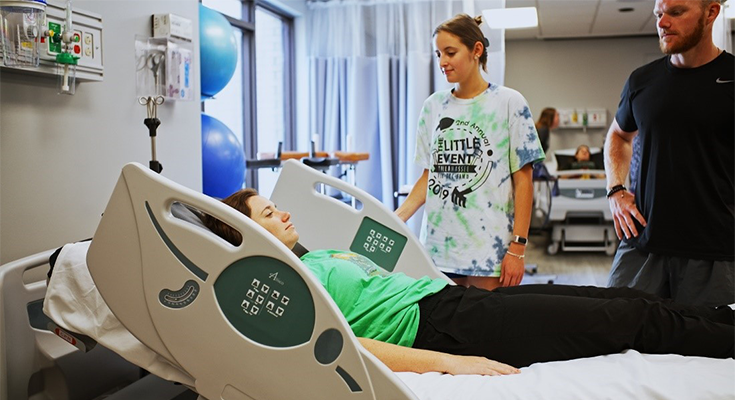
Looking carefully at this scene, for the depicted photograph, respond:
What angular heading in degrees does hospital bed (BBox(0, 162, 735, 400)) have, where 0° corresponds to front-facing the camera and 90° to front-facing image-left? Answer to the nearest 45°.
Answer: approximately 270°

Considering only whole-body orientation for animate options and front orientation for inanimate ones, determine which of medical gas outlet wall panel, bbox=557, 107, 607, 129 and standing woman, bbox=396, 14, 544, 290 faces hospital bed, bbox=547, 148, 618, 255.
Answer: the medical gas outlet wall panel

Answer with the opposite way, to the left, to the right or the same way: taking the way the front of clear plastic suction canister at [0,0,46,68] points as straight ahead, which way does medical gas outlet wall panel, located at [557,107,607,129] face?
to the right

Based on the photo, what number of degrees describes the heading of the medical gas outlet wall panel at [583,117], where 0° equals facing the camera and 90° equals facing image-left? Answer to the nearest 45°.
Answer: approximately 0°

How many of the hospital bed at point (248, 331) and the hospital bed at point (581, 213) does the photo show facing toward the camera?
1

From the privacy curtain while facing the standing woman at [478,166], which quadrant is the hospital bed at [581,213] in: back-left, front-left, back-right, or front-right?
back-left

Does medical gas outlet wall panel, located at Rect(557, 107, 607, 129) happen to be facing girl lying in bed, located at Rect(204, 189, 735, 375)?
yes

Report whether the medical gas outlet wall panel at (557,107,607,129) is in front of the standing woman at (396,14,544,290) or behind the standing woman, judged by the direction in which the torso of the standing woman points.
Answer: behind

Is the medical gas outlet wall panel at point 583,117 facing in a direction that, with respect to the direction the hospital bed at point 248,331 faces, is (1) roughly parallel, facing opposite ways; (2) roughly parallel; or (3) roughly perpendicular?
roughly perpendicular

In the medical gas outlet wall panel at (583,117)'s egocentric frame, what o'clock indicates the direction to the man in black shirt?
The man in black shirt is roughly at 12 o'clock from the medical gas outlet wall panel.
